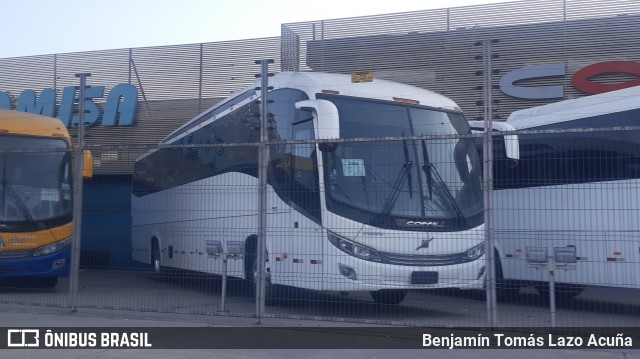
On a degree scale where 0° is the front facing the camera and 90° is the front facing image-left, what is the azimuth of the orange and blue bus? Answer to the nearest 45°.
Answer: approximately 0°

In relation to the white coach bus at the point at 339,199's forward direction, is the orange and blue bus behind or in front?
behind

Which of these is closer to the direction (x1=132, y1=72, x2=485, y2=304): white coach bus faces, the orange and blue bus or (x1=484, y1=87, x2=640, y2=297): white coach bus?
the white coach bus

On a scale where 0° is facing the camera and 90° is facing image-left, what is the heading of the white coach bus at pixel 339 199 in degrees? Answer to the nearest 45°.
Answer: approximately 315°
